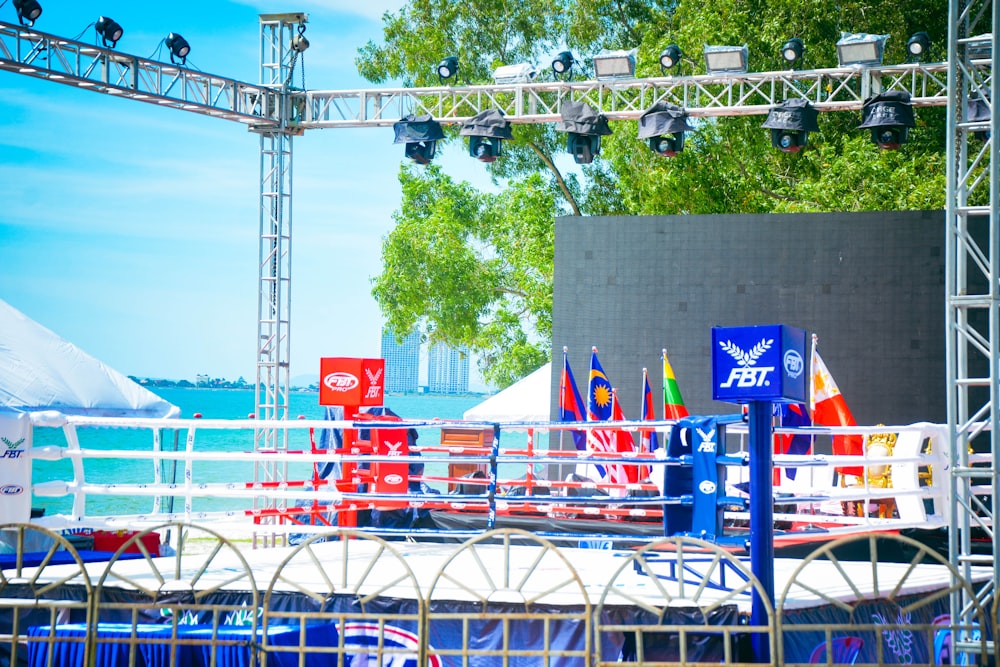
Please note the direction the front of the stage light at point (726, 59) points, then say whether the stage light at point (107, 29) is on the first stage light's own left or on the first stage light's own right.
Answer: on the first stage light's own right

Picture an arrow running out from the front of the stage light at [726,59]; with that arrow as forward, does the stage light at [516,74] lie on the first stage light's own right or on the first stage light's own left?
on the first stage light's own right

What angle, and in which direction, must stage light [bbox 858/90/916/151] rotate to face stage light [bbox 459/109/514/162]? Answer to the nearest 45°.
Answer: approximately 90° to its right

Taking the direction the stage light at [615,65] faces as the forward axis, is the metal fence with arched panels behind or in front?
in front

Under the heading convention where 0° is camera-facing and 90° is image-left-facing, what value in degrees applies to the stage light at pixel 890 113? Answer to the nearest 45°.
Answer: approximately 0°

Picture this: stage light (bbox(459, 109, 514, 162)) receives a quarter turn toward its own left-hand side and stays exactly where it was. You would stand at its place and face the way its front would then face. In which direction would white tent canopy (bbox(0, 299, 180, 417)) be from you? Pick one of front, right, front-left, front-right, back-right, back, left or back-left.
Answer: back

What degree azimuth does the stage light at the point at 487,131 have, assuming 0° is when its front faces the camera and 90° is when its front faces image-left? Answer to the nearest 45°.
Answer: approximately 0°

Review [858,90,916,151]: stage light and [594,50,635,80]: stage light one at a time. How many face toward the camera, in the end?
2

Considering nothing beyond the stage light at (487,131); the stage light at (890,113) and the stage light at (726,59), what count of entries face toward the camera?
3

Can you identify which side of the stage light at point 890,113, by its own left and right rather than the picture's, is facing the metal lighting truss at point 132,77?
right
